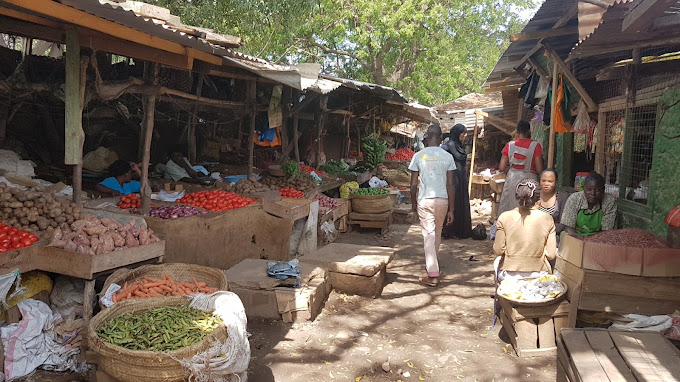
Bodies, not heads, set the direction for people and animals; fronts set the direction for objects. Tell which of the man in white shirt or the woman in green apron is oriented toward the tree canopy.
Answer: the man in white shirt

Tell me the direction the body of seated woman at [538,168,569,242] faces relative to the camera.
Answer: toward the camera

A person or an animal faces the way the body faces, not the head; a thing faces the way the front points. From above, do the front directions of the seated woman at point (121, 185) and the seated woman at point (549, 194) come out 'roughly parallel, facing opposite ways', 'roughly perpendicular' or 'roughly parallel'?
roughly perpendicular

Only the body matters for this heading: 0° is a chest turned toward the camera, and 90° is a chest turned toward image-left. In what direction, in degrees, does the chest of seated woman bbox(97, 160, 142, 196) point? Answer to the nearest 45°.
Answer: approximately 315°

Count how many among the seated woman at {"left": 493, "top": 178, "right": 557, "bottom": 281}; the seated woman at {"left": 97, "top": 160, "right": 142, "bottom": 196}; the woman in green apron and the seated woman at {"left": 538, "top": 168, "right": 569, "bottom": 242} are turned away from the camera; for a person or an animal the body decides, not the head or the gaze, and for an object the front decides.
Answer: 1

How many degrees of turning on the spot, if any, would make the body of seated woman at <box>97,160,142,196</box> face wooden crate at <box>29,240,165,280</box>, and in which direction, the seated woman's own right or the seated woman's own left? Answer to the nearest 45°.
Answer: approximately 45° to the seated woman's own right

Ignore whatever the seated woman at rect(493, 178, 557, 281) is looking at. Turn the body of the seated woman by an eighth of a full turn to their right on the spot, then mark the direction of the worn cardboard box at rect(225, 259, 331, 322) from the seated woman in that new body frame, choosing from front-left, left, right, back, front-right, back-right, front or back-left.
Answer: back-left

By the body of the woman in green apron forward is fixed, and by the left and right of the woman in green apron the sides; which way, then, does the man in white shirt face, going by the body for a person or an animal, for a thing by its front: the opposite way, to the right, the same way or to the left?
the opposite way

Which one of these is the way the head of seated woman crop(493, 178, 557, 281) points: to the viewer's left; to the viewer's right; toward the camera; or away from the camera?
away from the camera

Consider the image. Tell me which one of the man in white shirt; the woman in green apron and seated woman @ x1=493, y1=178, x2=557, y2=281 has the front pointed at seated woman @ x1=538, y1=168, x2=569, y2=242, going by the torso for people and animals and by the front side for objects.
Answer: seated woman @ x1=493, y1=178, x2=557, y2=281

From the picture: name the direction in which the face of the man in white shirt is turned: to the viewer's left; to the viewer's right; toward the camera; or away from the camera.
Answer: away from the camera

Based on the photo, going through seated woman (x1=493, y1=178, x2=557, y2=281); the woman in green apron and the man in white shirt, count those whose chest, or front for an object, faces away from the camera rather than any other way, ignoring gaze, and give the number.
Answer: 2

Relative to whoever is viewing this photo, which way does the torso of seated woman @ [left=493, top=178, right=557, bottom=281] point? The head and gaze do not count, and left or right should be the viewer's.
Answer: facing away from the viewer

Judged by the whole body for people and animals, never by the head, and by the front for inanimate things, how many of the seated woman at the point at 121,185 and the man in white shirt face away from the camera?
1

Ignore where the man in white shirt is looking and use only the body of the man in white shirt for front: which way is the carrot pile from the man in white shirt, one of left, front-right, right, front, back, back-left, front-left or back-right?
back-left

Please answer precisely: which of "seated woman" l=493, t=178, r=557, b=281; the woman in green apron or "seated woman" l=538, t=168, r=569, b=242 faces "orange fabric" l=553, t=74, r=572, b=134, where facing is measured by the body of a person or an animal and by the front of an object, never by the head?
"seated woman" l=493, t=178, r=557, b=281

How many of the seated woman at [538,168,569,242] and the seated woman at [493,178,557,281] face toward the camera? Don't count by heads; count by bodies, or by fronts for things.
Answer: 1

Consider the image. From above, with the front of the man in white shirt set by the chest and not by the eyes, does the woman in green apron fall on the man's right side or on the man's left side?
on the man's right side

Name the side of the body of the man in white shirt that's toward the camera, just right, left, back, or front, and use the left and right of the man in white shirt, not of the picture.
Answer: back

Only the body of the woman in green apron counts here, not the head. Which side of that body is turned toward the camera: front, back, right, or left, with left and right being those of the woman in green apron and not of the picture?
front

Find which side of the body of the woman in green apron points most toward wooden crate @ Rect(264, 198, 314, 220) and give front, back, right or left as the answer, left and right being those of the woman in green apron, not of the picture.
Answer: right

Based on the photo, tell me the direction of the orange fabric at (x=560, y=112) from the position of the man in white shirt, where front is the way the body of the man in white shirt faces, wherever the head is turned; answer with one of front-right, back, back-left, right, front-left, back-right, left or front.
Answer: front-right
